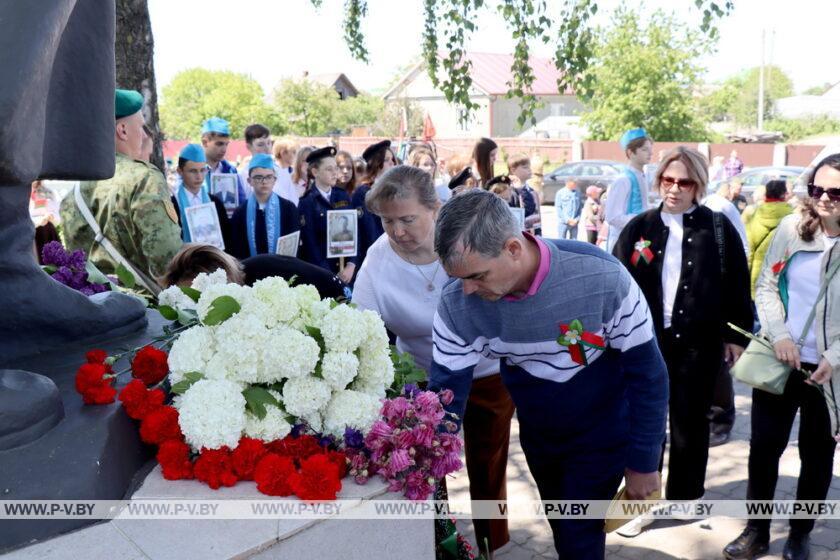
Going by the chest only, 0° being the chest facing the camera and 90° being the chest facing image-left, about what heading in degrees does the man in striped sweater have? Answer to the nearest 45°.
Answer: approximately 45°

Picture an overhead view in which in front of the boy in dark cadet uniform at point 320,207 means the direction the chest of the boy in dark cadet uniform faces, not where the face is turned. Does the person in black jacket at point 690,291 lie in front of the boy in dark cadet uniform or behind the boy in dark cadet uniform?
in front

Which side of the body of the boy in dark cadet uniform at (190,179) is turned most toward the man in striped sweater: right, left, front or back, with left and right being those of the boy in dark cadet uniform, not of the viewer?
front

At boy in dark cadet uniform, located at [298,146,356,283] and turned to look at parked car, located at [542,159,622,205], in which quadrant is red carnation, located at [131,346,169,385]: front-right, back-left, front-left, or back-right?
back-right

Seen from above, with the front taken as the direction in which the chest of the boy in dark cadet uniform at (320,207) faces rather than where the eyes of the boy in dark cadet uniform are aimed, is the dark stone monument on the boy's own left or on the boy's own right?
on the boy's own right

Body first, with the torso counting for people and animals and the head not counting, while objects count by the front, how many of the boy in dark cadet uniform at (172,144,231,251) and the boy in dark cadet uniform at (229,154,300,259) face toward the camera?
2

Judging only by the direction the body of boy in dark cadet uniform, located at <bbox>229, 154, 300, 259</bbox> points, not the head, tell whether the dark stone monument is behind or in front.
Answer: in front

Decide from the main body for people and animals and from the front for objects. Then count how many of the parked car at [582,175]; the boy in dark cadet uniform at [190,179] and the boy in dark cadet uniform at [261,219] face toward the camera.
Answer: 2

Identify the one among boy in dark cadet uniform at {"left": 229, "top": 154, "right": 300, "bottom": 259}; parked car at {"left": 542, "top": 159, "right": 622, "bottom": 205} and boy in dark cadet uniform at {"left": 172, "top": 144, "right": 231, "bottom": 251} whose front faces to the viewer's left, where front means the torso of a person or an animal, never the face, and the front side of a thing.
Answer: the parked car

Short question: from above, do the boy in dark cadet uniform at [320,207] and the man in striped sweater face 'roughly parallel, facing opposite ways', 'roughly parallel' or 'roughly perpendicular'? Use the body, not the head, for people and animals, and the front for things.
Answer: roughly perpendicular

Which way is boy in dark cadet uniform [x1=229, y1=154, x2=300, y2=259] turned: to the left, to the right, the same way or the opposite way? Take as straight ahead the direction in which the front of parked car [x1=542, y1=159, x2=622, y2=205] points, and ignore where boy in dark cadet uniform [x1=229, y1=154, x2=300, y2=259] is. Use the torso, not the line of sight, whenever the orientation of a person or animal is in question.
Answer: to the left

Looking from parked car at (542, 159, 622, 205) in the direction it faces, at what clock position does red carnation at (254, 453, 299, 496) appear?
The red carnation is roughly at 9 o'clock from the parked car.

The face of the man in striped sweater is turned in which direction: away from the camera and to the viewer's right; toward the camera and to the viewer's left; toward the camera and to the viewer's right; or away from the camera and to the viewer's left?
toward the camera and to the viewer's left
